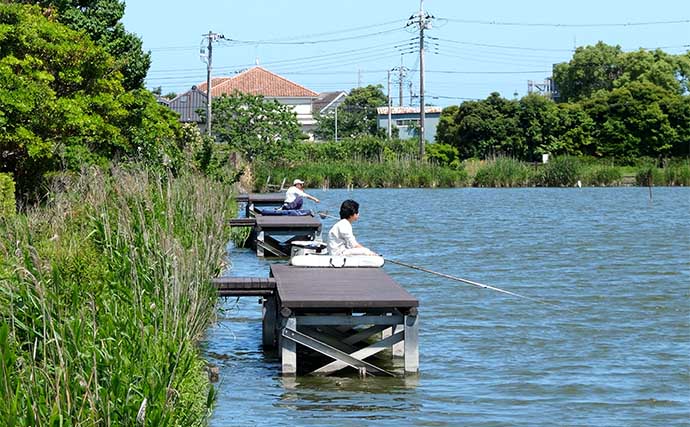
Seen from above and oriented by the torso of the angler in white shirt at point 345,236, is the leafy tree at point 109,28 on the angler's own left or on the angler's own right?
on the angler's own left

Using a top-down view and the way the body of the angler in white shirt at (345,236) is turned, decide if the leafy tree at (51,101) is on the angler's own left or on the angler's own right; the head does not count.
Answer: on the angler's own left

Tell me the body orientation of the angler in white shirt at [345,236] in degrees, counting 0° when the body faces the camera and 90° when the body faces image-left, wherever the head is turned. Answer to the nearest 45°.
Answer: approximately 270°

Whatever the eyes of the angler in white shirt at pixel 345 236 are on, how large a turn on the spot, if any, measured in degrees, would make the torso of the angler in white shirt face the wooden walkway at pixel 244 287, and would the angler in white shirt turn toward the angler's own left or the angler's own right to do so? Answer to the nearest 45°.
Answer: approximately 135° to the angler's own right

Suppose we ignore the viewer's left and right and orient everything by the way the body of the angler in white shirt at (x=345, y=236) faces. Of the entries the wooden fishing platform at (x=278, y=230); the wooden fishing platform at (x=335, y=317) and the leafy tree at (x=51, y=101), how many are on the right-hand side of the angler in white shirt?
1
